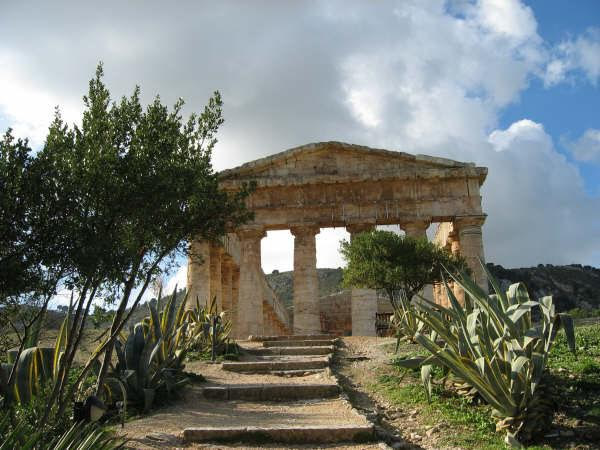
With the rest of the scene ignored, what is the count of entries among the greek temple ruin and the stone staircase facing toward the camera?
2

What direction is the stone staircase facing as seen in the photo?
toward the camera

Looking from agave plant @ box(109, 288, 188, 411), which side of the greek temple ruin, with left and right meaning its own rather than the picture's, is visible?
front

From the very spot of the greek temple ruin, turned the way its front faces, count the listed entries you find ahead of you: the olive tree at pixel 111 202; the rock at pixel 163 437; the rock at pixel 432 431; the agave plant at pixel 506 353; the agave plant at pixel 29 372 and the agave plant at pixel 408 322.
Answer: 6

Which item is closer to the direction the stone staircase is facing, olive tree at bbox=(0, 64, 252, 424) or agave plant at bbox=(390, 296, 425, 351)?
the olive tree

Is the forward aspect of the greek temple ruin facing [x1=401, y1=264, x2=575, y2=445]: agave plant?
yes

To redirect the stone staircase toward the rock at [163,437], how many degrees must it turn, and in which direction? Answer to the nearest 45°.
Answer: approximately 45° to its right

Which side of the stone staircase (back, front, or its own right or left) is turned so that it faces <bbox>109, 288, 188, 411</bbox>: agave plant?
right

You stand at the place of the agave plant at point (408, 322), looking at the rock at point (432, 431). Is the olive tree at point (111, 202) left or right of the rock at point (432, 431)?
right

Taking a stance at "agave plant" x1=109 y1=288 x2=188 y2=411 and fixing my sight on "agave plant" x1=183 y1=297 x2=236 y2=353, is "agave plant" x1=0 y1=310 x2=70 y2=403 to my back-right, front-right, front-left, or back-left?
back-left

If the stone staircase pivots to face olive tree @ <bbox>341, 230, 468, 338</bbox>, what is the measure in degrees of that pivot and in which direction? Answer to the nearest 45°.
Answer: approximately 180°

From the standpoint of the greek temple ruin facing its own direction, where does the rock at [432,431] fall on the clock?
The rock is roughly at 12 o'clock from the greek temple ruin.

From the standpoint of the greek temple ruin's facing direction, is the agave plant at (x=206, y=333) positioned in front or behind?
in front

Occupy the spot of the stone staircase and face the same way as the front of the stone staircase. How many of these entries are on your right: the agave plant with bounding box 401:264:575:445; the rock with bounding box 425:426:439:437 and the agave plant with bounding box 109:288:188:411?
1

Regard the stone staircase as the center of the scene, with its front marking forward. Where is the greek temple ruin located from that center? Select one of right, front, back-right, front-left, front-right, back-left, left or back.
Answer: back

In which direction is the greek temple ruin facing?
toward the camera
